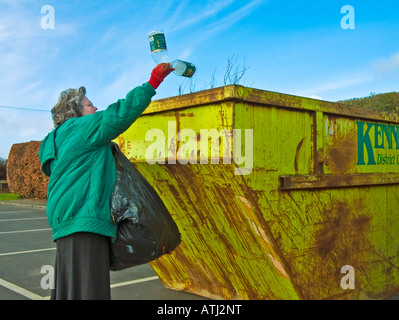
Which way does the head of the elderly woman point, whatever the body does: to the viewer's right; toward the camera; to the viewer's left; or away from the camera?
to the viewer's right

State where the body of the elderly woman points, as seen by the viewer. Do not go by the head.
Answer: to the viewer's right
